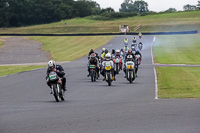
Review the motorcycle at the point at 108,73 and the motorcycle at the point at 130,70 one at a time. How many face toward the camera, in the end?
2

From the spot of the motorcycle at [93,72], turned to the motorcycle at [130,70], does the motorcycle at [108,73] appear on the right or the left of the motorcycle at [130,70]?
right

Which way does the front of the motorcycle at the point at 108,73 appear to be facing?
toward the camera

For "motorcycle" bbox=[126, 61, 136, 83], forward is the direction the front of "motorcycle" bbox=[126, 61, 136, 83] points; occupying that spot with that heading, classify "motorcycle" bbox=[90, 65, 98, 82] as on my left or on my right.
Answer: on my right

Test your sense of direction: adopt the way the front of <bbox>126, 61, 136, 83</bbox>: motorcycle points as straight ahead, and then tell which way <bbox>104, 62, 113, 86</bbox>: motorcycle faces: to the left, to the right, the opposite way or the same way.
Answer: the same way

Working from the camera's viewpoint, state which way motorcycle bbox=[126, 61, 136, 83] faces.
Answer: facing the viewer

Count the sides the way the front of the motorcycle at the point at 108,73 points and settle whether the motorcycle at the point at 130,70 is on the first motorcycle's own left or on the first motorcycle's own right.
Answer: on the first motorcycle's own left
